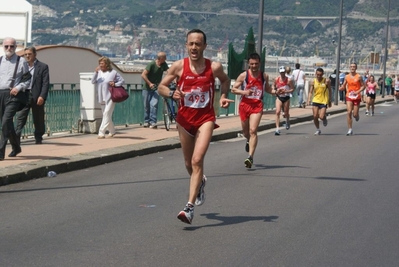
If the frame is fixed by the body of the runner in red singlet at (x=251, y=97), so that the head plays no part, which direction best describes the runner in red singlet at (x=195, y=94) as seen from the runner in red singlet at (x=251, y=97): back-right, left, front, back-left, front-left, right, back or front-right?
front

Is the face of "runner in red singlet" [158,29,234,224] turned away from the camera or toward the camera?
toward the camera

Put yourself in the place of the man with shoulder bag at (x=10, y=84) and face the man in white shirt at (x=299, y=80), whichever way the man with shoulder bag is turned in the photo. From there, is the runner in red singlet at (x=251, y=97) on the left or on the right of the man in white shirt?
right

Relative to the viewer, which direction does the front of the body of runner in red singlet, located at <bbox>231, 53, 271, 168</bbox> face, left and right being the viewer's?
facing the viewer

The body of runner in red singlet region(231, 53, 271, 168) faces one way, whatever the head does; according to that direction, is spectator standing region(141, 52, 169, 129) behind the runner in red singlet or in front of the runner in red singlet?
behind

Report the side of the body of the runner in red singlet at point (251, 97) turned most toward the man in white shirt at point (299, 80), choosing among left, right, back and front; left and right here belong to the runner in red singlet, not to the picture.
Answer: back

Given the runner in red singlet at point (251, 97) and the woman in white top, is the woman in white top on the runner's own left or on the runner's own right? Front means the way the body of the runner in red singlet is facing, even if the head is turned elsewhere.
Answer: on the runner's own right
